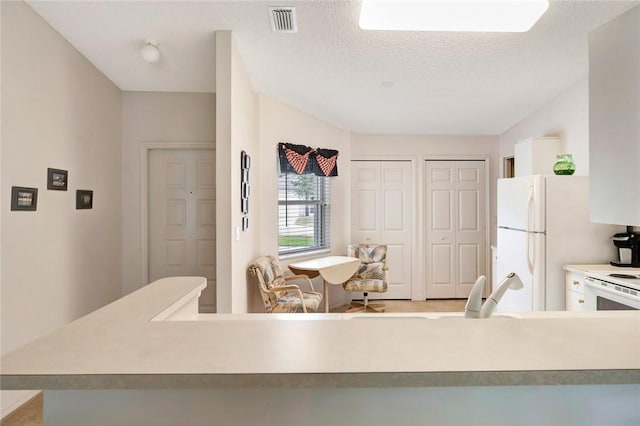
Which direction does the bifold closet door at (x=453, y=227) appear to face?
toward the camera

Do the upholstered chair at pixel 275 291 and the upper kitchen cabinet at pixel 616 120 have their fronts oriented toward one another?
no

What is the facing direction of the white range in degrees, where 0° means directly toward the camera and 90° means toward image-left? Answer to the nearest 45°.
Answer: approximately 45°

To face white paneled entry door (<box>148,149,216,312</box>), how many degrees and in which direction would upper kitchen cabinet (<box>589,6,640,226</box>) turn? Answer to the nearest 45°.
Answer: approximately 45° to its right

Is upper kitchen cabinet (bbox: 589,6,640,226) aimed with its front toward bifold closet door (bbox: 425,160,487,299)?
no

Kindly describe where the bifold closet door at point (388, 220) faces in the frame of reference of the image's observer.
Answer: facing the viewer

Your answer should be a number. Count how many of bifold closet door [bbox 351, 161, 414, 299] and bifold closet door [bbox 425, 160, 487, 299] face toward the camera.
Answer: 2

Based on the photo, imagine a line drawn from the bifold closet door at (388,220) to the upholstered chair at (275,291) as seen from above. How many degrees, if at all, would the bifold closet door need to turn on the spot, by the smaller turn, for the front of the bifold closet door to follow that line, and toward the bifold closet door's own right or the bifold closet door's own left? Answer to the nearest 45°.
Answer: approximately 45° to the bifold closet door's own right

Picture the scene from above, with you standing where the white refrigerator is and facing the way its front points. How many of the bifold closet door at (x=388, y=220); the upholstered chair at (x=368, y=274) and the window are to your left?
0

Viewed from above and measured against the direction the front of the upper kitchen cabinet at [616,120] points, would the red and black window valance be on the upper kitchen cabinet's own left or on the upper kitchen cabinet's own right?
on the upper kitchen cabinet's own right

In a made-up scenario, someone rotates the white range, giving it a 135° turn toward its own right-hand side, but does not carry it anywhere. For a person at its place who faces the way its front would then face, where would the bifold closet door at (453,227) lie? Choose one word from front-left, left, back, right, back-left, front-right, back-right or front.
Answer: front-left

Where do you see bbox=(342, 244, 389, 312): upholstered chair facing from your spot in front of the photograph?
facing the viewer and to the left of the viewer

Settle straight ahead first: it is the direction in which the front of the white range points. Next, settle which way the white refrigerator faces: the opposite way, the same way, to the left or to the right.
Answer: the same way

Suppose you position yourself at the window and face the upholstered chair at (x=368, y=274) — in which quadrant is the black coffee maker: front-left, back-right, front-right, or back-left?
front-right

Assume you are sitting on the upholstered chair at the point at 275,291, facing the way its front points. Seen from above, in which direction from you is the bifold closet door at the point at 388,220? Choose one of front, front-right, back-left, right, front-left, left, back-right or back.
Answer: left

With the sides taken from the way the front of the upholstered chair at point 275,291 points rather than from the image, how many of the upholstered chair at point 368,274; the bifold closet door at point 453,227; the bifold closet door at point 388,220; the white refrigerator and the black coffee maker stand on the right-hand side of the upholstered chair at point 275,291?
0
